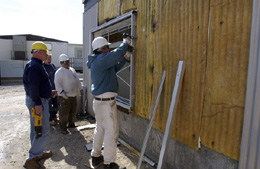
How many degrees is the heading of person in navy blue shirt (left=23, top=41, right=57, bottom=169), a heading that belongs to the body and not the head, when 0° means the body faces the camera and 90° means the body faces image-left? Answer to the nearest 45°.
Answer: approximately 270°

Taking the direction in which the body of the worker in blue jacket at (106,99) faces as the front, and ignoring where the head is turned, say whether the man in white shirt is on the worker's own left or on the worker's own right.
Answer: on the worker's own left

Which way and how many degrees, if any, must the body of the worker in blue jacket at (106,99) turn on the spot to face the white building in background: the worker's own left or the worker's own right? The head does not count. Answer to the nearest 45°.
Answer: approximately 90° to the worker's own left

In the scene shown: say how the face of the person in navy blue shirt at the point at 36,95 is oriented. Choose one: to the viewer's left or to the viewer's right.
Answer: to the viewer's right

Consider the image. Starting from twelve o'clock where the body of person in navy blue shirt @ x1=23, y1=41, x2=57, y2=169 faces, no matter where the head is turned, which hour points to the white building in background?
The white building in background is roughly at 9 o'clock from the person in navy blue shirt.

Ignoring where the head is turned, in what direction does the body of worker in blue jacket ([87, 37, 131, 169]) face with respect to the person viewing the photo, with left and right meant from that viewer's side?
facing away from the viewer and to the right of the viewer

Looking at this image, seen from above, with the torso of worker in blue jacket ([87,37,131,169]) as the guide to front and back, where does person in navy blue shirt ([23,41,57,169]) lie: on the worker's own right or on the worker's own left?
on the worker's own left

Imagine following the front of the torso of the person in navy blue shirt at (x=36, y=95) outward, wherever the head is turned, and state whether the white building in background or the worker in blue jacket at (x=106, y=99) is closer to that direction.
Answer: the worker in blue jacket

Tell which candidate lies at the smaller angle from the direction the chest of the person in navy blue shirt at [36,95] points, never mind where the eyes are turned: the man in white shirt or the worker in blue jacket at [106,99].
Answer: the worker in blue jacket

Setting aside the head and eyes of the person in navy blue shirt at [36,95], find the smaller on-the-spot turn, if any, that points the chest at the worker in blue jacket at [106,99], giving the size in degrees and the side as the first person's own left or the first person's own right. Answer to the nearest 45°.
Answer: approximately 45° to the first person's own right
